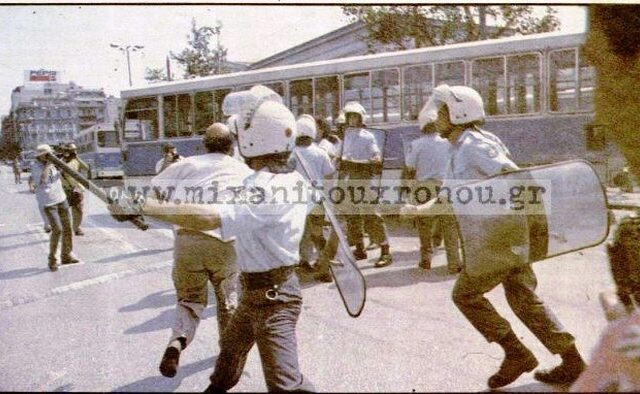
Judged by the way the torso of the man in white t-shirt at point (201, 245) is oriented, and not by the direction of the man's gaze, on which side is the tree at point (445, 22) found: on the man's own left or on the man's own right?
on the man's own right

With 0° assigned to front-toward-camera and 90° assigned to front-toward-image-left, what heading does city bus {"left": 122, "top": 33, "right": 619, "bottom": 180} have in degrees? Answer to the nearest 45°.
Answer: approximately 135°

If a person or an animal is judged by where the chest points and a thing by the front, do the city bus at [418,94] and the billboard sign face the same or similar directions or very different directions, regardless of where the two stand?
very different directions

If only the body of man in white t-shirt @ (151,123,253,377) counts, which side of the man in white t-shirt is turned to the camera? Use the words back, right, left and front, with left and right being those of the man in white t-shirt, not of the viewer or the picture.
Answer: back

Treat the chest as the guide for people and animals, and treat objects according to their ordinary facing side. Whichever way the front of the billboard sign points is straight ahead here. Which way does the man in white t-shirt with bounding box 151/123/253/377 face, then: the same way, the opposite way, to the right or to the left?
the opposite way

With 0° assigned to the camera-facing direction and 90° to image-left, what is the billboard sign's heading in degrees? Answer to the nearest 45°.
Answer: approximately 0°

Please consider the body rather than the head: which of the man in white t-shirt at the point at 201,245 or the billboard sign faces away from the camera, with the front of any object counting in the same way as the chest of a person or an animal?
the man in white t-shirt
